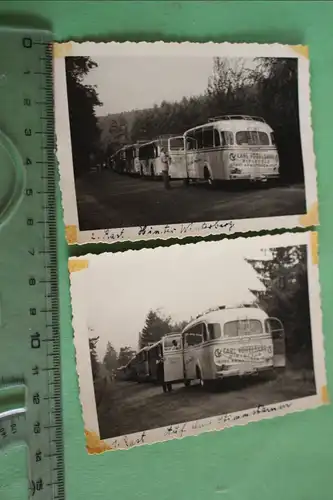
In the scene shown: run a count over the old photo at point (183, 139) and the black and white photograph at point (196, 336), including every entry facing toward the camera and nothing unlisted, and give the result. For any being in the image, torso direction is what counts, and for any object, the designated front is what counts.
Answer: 2

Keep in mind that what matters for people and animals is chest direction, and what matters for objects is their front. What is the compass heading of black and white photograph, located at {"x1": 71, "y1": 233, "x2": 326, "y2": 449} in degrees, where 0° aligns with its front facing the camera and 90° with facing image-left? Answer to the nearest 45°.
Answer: approximately 0°
